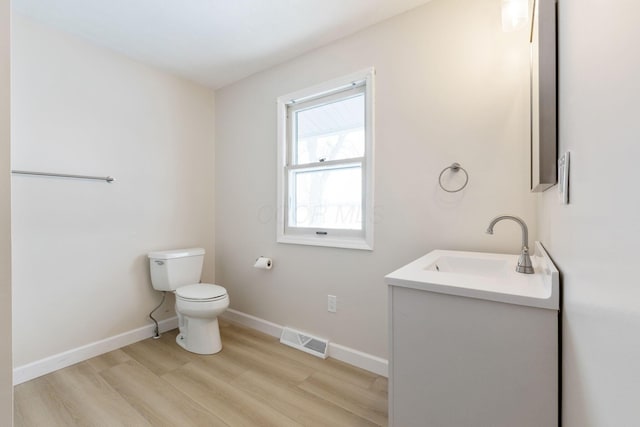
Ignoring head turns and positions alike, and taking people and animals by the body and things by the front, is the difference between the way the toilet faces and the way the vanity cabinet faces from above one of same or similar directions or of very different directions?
very different directions

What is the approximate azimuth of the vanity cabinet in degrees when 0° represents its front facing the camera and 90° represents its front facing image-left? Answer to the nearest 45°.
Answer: approximately 90°

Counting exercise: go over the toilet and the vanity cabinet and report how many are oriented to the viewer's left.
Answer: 1
